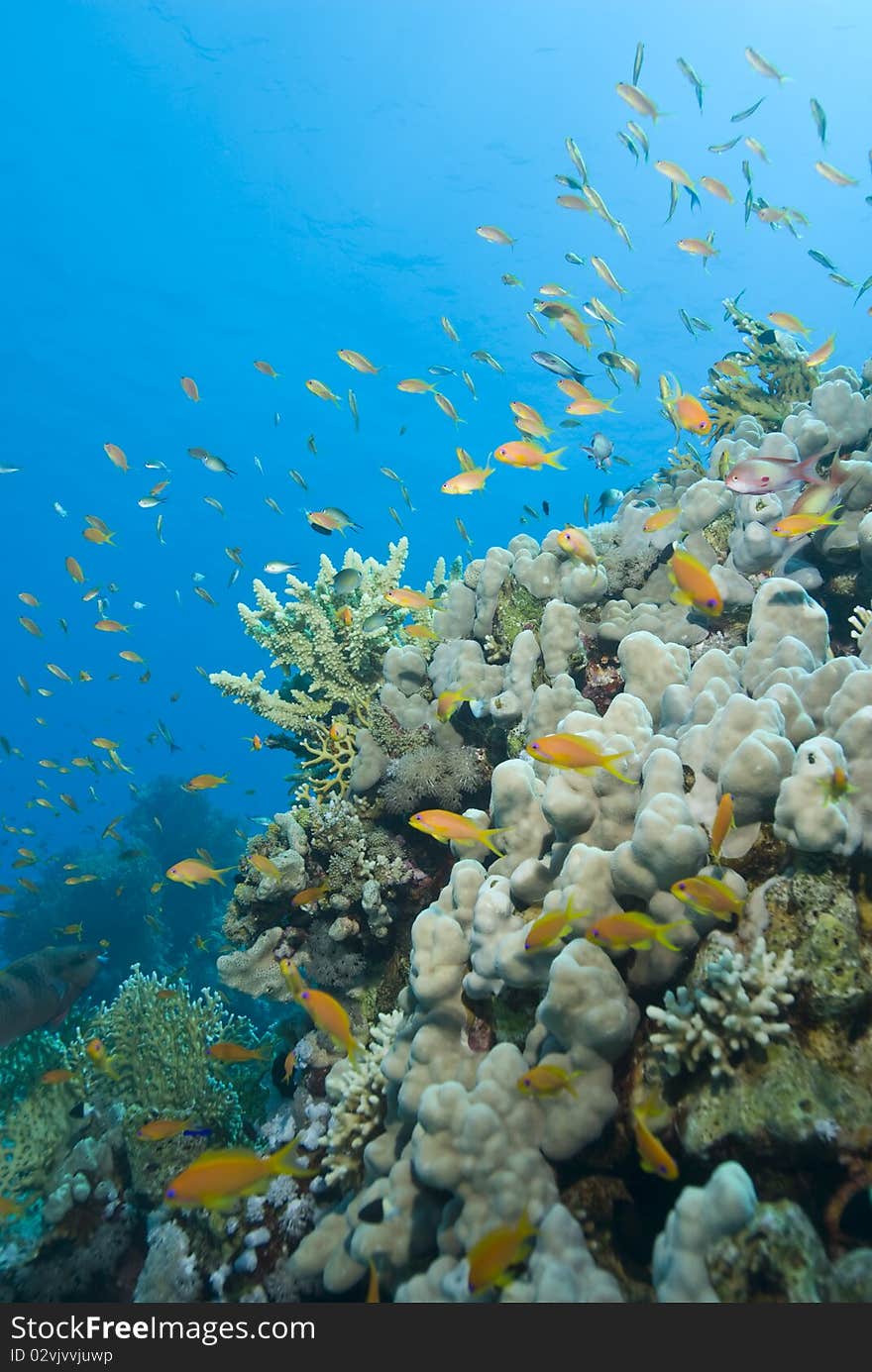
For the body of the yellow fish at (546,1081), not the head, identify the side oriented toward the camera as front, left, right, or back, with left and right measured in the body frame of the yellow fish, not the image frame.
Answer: left

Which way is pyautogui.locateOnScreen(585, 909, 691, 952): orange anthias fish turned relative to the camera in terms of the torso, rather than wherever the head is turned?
to the viewer's left

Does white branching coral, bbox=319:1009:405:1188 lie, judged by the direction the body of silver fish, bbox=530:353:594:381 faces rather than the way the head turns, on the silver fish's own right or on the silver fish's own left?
on the silver fish's own left

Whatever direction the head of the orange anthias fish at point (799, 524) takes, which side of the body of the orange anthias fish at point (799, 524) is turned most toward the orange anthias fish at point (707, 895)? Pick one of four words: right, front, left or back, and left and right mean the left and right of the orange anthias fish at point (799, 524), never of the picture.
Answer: left

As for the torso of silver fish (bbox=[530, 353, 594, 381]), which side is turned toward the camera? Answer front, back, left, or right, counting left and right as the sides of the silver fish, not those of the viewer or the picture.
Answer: left

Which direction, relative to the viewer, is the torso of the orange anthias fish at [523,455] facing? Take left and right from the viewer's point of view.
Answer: facing to the left of the viewer

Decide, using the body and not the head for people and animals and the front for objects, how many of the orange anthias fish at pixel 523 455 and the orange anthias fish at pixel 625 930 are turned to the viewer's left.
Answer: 2

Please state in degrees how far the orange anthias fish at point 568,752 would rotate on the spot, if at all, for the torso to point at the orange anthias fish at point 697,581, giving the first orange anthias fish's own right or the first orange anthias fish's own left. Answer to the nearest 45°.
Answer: approximately 135° to the first orange anthias fish's own right
